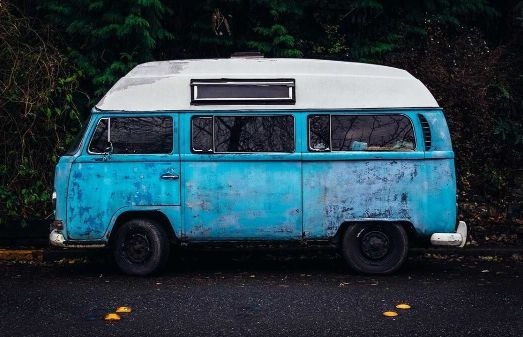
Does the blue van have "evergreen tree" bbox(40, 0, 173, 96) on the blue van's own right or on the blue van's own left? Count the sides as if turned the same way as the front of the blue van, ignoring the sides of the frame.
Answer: on the blue van's own right

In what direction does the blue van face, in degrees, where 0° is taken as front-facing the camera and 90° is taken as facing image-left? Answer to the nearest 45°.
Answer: approximately 90°
